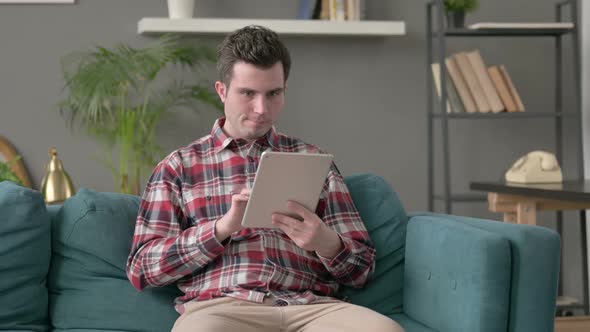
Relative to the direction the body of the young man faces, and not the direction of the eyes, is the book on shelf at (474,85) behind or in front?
behind

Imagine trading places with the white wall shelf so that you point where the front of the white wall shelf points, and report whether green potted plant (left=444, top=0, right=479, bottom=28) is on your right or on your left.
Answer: on your left

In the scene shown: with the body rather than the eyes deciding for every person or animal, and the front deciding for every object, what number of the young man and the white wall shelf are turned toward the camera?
2

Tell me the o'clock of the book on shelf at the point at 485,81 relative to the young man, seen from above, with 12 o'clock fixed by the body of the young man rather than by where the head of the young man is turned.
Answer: The book on shelf is roughly at 7 o'clock from the young man.

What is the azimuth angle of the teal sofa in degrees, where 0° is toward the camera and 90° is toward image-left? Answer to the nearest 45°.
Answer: approximately 0°

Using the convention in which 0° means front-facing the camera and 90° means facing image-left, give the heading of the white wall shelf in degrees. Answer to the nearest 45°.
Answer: approximately 0°

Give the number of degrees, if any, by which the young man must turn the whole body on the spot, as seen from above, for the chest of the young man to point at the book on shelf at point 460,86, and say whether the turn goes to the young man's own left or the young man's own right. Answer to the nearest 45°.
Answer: approximately 135° to the young man's own left

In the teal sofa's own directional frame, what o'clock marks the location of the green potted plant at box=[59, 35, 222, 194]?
The green potted plant is roughly at 5 o'clock from the teal sofa.

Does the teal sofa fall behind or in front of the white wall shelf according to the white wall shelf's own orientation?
in front

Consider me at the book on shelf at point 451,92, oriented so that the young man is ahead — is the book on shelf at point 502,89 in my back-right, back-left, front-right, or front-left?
back-left
